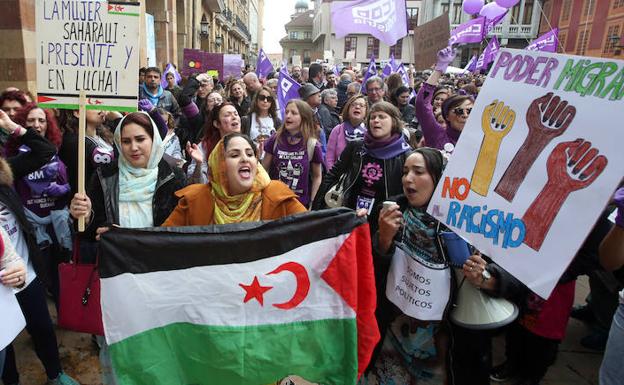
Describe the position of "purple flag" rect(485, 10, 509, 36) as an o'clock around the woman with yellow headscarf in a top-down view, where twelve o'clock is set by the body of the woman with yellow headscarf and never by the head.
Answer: The purple flag is roughly at 7 o'clock from the woman with yellow headscarf.

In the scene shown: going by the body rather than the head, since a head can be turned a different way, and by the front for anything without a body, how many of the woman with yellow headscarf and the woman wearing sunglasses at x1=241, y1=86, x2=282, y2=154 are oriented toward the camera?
2

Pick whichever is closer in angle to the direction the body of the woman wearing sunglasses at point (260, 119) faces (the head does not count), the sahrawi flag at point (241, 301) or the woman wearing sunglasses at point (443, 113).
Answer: the sahrawi flag

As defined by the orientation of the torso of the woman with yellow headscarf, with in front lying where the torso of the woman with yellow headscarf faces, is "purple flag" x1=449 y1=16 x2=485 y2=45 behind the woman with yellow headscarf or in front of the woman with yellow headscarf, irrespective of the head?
behind

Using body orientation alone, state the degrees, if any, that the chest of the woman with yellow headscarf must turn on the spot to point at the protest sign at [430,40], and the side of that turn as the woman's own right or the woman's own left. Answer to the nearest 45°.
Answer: approximately 135° to the woman's own left

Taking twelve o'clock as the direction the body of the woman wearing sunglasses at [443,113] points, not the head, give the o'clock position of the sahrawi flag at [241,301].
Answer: The sahrawi flag is roughly at 2 o'clock from the woman wearing sunglasses.

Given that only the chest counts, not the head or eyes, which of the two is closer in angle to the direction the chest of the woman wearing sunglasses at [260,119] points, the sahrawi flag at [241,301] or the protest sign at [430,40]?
the sahrawi flag

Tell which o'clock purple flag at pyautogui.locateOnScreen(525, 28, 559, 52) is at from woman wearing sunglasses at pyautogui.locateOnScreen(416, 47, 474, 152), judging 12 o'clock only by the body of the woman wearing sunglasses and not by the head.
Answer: The purple flag is roughly at 8 o'clock from the woman wearing sunglasses.

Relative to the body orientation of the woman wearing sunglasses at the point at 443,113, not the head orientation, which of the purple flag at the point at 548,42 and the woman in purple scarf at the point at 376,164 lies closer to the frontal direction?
the woman in purple scarf
